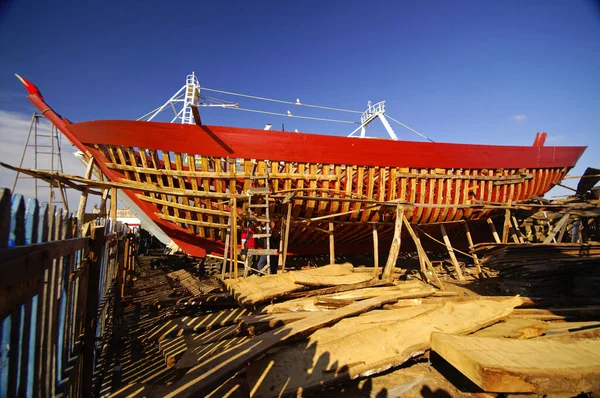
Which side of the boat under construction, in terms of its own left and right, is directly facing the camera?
left

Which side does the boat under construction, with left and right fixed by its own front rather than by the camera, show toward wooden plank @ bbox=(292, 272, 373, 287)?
left

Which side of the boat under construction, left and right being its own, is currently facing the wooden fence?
left

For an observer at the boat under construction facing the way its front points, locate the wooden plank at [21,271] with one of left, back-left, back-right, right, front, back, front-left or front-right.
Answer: left

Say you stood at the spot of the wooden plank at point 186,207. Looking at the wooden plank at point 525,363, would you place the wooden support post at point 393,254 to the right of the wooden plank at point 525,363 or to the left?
left

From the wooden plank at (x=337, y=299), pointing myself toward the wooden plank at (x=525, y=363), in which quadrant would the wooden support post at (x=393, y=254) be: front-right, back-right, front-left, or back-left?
back-left

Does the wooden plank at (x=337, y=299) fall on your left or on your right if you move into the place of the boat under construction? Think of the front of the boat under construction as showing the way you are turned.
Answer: on your left

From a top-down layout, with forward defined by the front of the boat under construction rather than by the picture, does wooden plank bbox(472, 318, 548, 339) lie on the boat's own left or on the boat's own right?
on the boat's own left
